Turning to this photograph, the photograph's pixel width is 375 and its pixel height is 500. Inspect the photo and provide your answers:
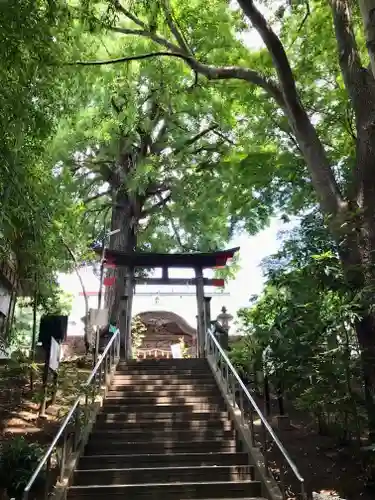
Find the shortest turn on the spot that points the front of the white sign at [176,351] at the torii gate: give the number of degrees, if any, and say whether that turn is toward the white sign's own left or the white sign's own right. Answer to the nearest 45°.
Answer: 0° — it already faces it

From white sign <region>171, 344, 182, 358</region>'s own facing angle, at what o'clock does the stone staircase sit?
The stone staircase is roughly at 12 o'clock from the white sign.

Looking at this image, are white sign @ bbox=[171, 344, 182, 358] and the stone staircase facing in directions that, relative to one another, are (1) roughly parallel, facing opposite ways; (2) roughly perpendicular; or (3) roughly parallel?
roughly parallel

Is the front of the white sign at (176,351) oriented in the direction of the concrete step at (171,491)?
yes

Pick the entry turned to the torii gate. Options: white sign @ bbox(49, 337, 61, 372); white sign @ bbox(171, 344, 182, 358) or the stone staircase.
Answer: white sign @ bbox(171, 344, 182, 358)

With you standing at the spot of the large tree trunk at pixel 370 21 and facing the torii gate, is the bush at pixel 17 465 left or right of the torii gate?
left

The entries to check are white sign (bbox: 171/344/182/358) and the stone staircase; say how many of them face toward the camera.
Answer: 2

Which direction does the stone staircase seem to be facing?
toward the camera

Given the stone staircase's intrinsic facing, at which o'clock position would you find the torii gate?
The torii gate is roughly at 6 o'clock from the stone staircase.

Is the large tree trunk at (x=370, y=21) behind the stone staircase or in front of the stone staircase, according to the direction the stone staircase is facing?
in front
